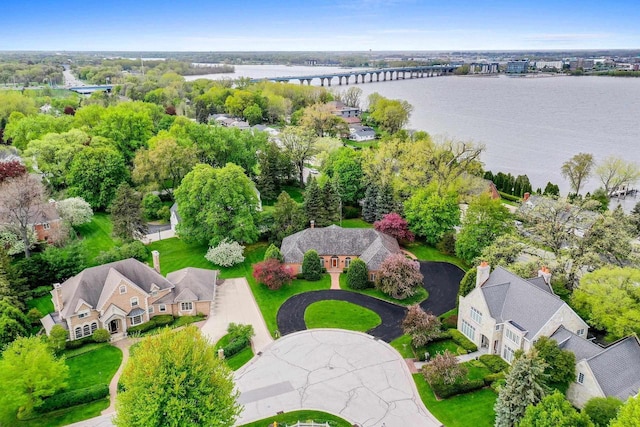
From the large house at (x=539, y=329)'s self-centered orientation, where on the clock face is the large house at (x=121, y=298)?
the large house at (x=121, y=298) is roughly at 1 o'clock from the large house at (x=539, y=329).

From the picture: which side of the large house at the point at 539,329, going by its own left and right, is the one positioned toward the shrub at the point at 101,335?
front

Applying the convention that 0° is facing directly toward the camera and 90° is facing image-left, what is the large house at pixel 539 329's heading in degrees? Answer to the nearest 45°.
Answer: approximately 45°

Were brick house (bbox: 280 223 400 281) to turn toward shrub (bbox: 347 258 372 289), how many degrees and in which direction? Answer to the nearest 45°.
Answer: approximately 45° to its left

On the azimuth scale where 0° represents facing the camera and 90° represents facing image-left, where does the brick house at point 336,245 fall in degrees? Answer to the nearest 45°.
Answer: approximately 0°

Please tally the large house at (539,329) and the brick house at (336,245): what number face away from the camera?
0

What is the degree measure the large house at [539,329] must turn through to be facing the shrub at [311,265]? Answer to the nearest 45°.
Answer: approximately 45° to its right

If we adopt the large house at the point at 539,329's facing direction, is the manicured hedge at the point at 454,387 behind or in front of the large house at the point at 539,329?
in front

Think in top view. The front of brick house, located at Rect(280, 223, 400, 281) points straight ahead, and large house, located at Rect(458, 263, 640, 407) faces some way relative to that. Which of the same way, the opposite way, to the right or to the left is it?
to the right

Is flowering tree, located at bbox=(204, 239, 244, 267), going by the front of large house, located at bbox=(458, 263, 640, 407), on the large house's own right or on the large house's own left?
on the large house's own right

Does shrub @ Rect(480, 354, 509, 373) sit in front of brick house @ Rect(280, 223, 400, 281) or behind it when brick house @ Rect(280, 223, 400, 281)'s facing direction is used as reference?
in front

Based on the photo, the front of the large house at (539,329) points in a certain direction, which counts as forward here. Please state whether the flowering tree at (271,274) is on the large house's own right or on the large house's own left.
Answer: on the large house's own right
